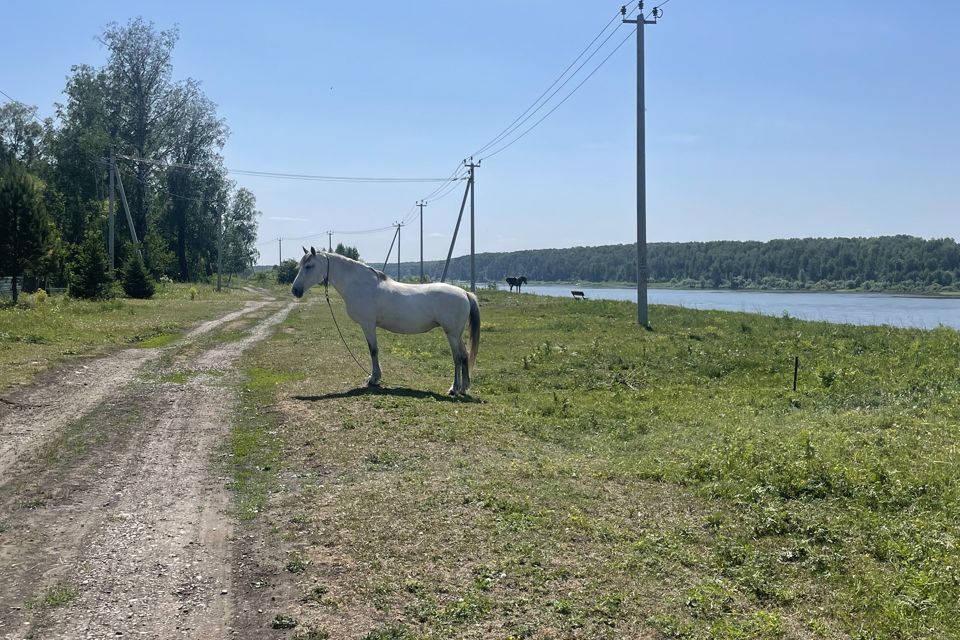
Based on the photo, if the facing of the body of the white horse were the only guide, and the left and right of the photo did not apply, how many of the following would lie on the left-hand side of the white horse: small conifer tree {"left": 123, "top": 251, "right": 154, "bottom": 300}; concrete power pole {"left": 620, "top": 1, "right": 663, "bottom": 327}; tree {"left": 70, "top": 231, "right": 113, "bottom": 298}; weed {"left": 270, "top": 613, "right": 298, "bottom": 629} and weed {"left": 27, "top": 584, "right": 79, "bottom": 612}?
2

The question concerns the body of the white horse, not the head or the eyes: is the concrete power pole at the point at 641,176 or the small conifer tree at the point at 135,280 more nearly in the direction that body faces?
the small conifer tree

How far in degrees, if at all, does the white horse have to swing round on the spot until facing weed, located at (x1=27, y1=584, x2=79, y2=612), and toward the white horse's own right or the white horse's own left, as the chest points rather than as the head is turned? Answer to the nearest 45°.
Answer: approximately 90° to the white horse's own left

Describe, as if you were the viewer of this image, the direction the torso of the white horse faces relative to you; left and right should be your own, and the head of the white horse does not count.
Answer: facing to the left of the viewer

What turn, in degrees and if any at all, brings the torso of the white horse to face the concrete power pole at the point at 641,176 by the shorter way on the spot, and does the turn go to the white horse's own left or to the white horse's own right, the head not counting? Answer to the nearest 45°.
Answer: approximately 135° to the white horse's own right

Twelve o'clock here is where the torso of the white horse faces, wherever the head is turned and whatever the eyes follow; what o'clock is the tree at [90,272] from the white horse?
The tree is roughly at 2 o'clock from the white horse.

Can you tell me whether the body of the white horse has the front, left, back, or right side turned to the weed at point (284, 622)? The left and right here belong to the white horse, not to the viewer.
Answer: left

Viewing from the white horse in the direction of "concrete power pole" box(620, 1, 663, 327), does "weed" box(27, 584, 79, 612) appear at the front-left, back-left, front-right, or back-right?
back-right

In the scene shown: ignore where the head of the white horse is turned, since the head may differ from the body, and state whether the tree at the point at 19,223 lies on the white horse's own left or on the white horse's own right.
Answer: on the white horse's own right
